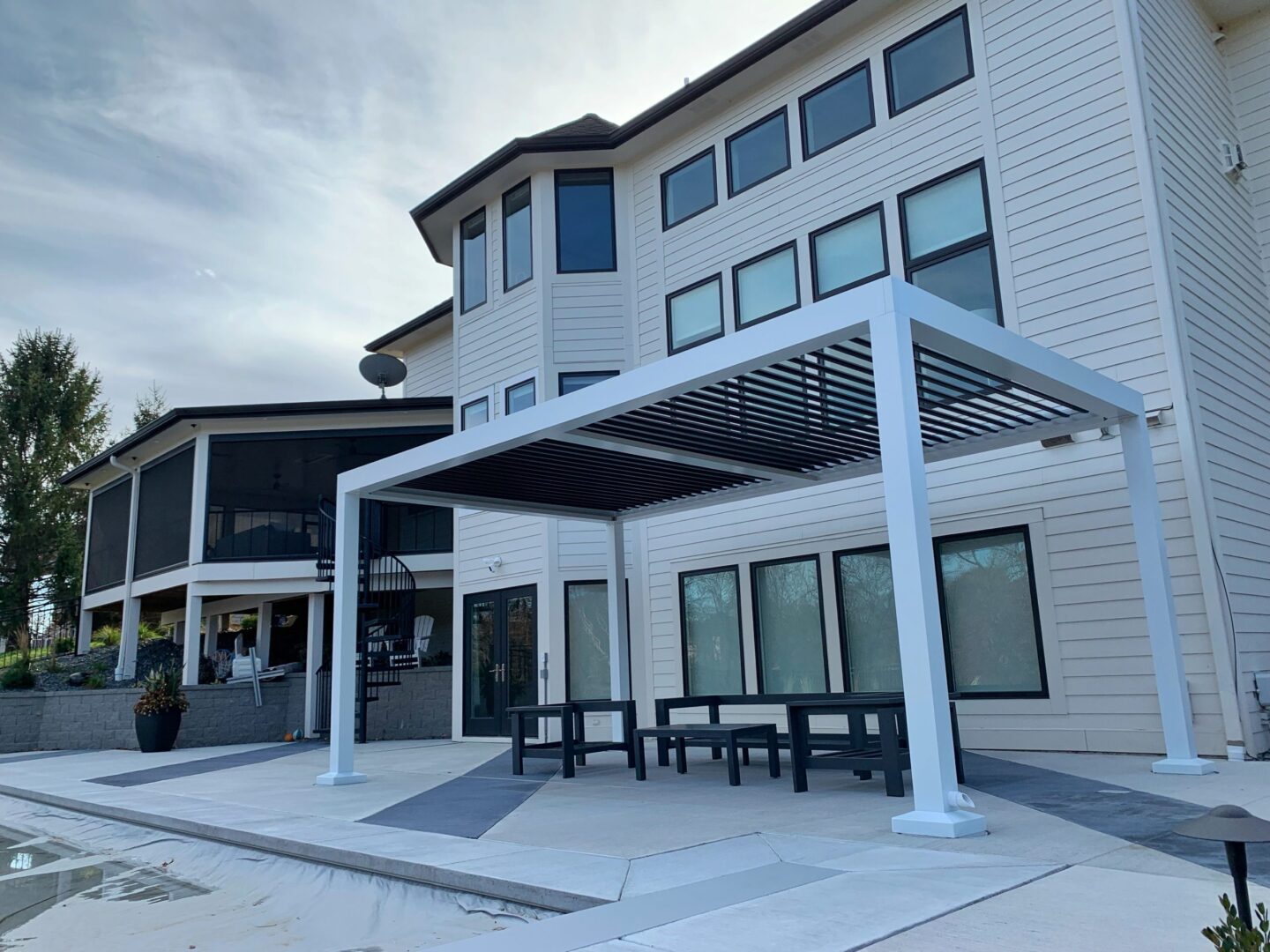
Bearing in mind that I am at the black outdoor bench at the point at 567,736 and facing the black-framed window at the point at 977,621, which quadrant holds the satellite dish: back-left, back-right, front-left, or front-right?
back-left

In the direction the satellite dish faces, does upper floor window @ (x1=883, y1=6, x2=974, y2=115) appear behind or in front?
behind

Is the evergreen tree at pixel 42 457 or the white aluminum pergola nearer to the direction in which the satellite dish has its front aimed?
the evergreen tree
